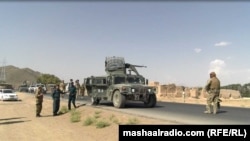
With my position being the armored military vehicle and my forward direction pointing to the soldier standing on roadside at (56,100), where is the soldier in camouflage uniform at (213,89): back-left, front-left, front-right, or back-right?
back-left

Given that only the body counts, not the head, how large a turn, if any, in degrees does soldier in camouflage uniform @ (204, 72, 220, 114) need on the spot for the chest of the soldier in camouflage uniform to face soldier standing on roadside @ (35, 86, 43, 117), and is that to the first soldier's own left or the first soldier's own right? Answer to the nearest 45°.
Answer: approximately 45° to the first soldier's own left

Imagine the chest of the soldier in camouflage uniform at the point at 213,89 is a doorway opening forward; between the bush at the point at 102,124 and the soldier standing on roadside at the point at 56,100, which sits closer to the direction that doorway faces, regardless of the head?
the soldier standing on roadside

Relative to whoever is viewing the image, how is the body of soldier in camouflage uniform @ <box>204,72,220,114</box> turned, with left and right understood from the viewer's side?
facing away from the viewer and to the left of the viewer

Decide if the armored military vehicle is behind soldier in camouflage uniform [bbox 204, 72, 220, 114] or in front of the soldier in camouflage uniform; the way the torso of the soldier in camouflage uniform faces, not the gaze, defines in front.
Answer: in front

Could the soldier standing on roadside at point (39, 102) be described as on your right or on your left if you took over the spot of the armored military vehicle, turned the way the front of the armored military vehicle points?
on your right
